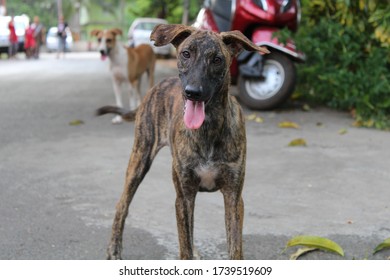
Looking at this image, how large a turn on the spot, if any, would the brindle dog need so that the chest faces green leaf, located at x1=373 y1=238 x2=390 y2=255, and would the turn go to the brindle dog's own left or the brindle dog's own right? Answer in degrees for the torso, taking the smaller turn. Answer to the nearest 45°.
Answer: approximately 45° to the brindle dog's own left

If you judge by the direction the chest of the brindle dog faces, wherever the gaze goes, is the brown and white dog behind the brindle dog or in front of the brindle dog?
behind

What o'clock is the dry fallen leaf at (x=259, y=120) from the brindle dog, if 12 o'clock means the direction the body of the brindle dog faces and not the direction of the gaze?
The dry fallen leaf is roughly at 8 o'clock from the brindle dog.

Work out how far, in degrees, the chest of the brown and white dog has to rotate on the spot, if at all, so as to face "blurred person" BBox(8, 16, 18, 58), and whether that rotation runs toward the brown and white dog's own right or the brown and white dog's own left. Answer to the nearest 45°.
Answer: approximately 135° to the brown and white dog's own right

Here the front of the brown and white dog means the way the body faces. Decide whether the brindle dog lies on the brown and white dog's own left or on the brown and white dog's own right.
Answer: on the brown and white dog's own left

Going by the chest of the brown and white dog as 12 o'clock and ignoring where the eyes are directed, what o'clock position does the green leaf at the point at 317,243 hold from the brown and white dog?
The green leaf is roughly at 10 o'clock from the brown and white dog.

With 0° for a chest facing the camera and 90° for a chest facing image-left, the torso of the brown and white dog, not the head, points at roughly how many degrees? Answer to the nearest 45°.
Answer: approximately 45°

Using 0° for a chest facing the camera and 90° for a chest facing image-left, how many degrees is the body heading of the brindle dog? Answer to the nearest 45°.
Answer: approximately 315°

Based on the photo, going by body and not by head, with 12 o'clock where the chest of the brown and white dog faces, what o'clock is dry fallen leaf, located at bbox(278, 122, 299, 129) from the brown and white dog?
The dry fallen leaf is roughly at 9 o'clock from the brown and white dog.

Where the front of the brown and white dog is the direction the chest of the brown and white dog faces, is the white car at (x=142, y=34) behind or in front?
behind
